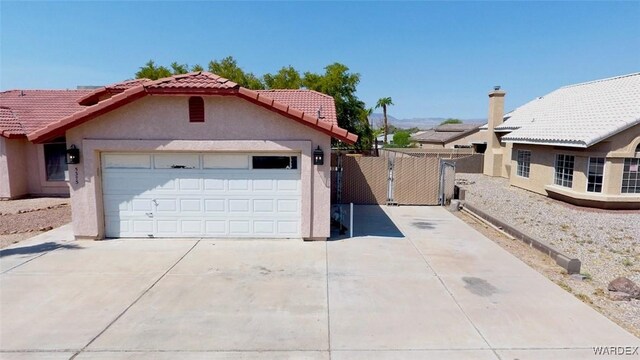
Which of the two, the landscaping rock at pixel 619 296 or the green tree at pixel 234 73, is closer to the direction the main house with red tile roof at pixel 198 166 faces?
the landscaping rock

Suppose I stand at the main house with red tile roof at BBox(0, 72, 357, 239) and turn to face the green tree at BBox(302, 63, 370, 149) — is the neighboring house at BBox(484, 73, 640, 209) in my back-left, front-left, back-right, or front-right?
front-right

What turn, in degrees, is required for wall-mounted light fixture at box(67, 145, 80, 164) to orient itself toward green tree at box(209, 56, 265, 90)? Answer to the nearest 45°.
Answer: approximately 135° to its left

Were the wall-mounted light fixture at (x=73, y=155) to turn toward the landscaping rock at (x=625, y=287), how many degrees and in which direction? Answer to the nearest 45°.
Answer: approximately 45° to its left

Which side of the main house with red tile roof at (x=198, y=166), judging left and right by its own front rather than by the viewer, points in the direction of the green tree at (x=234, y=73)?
back

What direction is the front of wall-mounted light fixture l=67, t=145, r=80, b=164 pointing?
toward the camera

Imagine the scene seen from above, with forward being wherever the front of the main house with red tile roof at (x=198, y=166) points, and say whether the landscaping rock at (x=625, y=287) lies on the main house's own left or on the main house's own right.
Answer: on the main house's own left

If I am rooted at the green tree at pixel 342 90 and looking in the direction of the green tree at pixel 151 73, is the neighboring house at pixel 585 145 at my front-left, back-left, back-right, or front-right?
back-left

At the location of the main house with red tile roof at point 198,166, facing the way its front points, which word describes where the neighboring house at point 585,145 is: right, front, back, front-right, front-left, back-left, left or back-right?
left

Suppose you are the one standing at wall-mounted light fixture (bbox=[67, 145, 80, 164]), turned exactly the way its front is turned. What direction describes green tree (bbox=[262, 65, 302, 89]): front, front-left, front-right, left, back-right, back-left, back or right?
back-left

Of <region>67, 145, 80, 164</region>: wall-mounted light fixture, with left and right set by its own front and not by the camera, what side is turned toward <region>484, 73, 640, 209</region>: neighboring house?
left

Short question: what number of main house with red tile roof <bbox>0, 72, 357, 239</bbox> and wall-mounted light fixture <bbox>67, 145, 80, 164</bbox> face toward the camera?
2

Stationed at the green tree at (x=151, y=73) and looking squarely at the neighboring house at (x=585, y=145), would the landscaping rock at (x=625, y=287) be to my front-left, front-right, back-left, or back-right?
front-right

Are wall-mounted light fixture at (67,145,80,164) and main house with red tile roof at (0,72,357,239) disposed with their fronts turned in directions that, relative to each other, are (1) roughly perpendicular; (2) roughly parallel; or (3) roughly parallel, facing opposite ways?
roughly parallel
